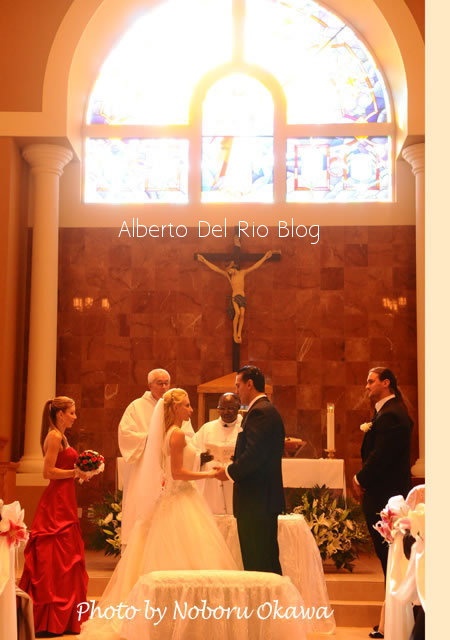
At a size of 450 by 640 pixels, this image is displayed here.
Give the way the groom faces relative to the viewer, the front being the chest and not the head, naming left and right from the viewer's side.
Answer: facing to the left of the viewer

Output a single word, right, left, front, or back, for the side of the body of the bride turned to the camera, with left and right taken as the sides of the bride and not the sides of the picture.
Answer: right

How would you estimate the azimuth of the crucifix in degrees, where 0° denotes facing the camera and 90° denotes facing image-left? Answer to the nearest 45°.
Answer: approximately 0°

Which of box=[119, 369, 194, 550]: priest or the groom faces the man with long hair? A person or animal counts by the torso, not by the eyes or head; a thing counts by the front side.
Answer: the priest

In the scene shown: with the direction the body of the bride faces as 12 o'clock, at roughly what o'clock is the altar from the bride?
The altar is roughly at 10 o'clock from the bride.

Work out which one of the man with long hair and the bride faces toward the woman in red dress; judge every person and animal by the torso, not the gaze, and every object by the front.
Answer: the man with long hair

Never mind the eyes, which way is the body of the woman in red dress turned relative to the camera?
to the viewer's right

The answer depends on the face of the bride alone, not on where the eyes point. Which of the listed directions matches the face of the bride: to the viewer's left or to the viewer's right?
to the viewer's right

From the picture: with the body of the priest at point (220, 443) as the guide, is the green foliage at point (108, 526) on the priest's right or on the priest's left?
on the priest's right

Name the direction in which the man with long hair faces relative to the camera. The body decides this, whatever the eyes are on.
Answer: to the viewer's left

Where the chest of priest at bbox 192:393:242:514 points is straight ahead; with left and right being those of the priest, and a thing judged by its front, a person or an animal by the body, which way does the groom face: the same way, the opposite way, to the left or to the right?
to the right
